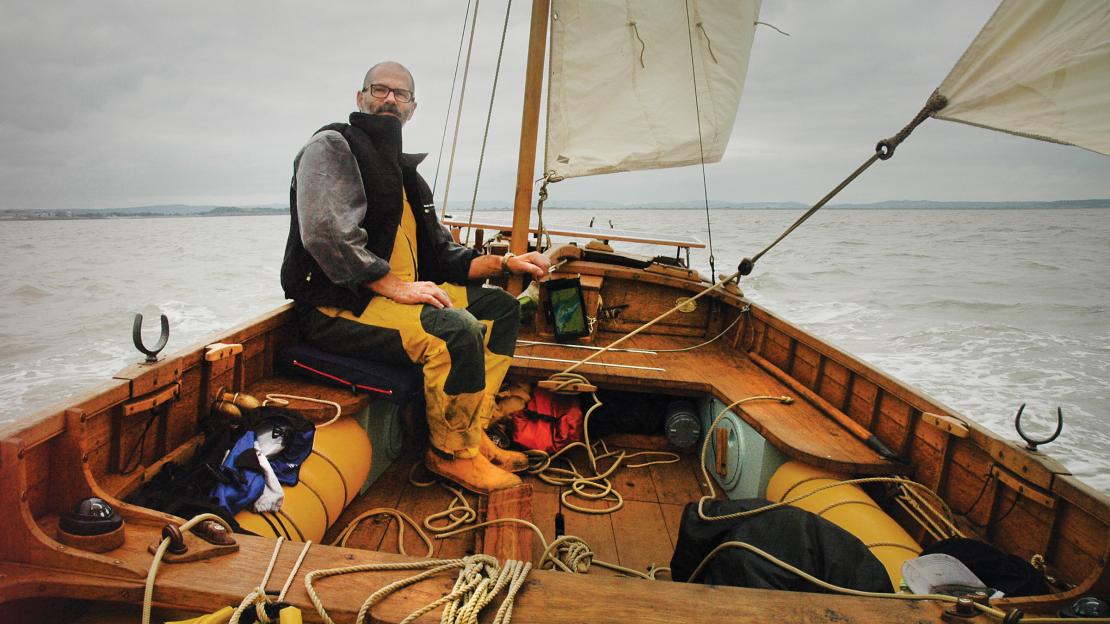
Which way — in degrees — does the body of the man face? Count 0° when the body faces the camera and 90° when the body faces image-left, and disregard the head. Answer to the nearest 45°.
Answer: approximately 315°

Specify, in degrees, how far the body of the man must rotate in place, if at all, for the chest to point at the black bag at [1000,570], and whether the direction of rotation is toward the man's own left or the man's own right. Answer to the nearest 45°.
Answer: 0° — they already face it

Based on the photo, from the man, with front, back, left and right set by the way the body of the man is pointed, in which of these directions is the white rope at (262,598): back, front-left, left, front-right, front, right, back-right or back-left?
front-right

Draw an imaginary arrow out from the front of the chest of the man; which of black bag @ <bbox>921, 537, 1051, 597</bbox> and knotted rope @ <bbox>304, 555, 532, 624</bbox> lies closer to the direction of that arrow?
the black bag

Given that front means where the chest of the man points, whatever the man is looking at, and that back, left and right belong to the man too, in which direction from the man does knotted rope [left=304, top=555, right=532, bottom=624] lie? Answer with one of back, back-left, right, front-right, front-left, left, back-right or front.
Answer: front-right

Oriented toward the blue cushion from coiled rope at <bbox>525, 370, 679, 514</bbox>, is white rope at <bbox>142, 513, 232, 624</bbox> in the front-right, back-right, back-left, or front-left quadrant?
front-left

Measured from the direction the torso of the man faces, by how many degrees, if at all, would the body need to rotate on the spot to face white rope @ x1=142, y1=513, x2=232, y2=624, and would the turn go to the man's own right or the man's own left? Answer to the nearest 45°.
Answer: approximately 45° to the man's own right
